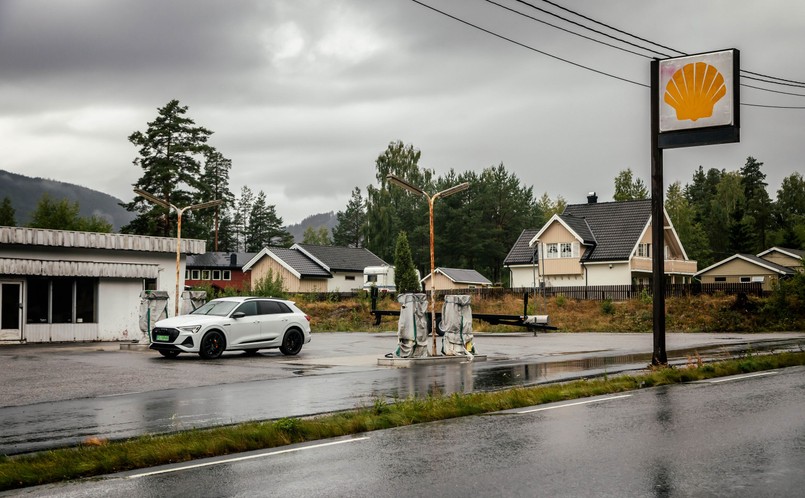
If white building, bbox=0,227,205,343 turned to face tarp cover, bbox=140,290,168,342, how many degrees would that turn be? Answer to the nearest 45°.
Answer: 0° — it already faces it

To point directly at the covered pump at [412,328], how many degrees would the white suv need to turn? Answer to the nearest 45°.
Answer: approximately 90° to its left

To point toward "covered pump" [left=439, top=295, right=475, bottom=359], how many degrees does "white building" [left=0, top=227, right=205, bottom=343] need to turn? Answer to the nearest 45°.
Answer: approximately 45° to its left

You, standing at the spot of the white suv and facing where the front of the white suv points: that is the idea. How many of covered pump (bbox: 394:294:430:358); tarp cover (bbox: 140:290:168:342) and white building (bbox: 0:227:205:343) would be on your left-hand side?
1

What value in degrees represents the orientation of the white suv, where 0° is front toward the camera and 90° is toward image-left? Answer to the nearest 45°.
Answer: approximately 45°

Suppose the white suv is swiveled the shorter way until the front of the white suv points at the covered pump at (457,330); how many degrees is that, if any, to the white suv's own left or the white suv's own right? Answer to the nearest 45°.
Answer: approximately 135° to the white suv's own left

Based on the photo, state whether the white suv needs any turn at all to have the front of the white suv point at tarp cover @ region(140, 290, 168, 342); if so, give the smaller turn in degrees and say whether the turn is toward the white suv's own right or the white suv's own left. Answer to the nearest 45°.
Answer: approximately 90° to the white suv's own right
